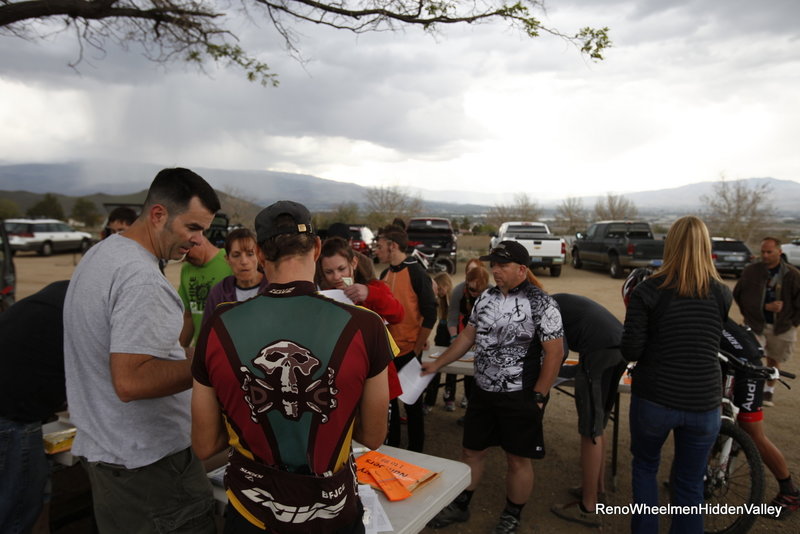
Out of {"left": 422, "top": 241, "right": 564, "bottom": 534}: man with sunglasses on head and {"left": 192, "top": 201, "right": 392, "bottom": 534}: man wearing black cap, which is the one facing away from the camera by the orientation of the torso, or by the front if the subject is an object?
the man wearing black cap

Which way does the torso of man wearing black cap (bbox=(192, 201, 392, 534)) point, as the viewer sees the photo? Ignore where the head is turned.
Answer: away from the camera

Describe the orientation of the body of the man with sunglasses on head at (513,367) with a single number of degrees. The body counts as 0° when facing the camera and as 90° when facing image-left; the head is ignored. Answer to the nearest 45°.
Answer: approximately 45°

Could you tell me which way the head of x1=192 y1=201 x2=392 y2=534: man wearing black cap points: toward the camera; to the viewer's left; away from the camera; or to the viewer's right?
away from the camera

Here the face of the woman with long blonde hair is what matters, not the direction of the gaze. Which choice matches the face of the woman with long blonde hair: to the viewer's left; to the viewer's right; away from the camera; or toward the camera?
away from the camera
